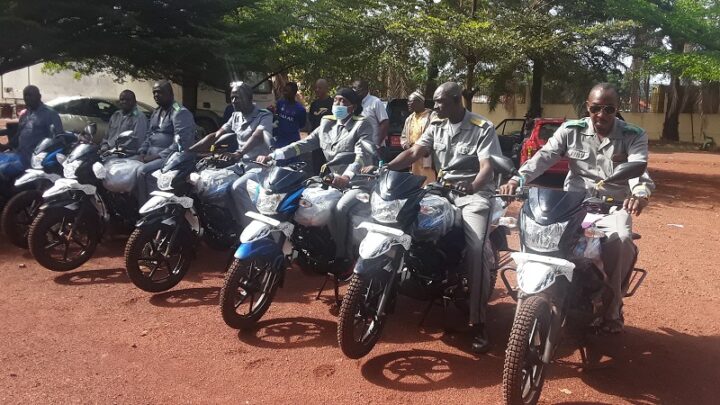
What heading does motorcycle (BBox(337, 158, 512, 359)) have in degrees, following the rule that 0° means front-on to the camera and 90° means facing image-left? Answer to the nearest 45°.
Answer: approximately 45°

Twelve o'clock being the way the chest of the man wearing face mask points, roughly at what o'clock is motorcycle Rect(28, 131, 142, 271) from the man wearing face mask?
The motorcycle is roughly at 2 o'clock from the man wearing face mask.

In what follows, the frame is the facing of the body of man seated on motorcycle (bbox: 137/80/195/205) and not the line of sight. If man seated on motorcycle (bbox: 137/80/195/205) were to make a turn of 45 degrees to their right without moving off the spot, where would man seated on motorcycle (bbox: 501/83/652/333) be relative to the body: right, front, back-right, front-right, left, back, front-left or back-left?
back-left

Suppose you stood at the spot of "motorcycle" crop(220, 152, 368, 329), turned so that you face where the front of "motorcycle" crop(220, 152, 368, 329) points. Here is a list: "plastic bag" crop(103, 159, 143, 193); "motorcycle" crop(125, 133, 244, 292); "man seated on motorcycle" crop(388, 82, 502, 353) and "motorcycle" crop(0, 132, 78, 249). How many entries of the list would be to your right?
3

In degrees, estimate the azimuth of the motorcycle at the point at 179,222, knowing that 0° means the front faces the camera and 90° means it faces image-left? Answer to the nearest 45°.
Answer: approximately 45°

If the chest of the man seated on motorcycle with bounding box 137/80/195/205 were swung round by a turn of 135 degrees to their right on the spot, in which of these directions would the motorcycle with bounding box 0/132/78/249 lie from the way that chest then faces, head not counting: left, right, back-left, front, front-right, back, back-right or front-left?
left

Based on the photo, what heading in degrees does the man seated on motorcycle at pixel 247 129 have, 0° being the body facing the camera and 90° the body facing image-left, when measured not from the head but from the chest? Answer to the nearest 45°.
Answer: approximately 45°

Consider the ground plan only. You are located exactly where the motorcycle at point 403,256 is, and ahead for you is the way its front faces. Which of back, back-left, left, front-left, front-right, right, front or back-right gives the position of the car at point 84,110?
right

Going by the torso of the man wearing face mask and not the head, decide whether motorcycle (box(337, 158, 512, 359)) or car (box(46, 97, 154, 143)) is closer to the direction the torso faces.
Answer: the motorcycle

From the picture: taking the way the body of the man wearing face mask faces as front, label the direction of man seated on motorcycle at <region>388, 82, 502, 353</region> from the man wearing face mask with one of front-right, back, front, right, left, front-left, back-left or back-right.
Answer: left

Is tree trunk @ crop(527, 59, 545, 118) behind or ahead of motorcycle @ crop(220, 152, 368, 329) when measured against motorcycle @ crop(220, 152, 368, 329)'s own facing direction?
behind

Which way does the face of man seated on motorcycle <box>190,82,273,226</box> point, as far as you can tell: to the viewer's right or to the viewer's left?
to the viewer's left

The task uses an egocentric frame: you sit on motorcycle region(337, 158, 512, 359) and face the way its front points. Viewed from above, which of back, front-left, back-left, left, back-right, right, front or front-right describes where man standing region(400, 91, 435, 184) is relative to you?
back-right

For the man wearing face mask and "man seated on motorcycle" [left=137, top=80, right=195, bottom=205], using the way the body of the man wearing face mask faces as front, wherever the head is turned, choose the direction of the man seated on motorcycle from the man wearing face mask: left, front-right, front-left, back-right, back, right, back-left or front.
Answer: right

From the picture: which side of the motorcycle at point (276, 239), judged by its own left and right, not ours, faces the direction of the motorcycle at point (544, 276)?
left

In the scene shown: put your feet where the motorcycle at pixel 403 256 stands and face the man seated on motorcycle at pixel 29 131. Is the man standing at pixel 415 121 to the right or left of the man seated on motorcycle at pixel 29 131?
right
